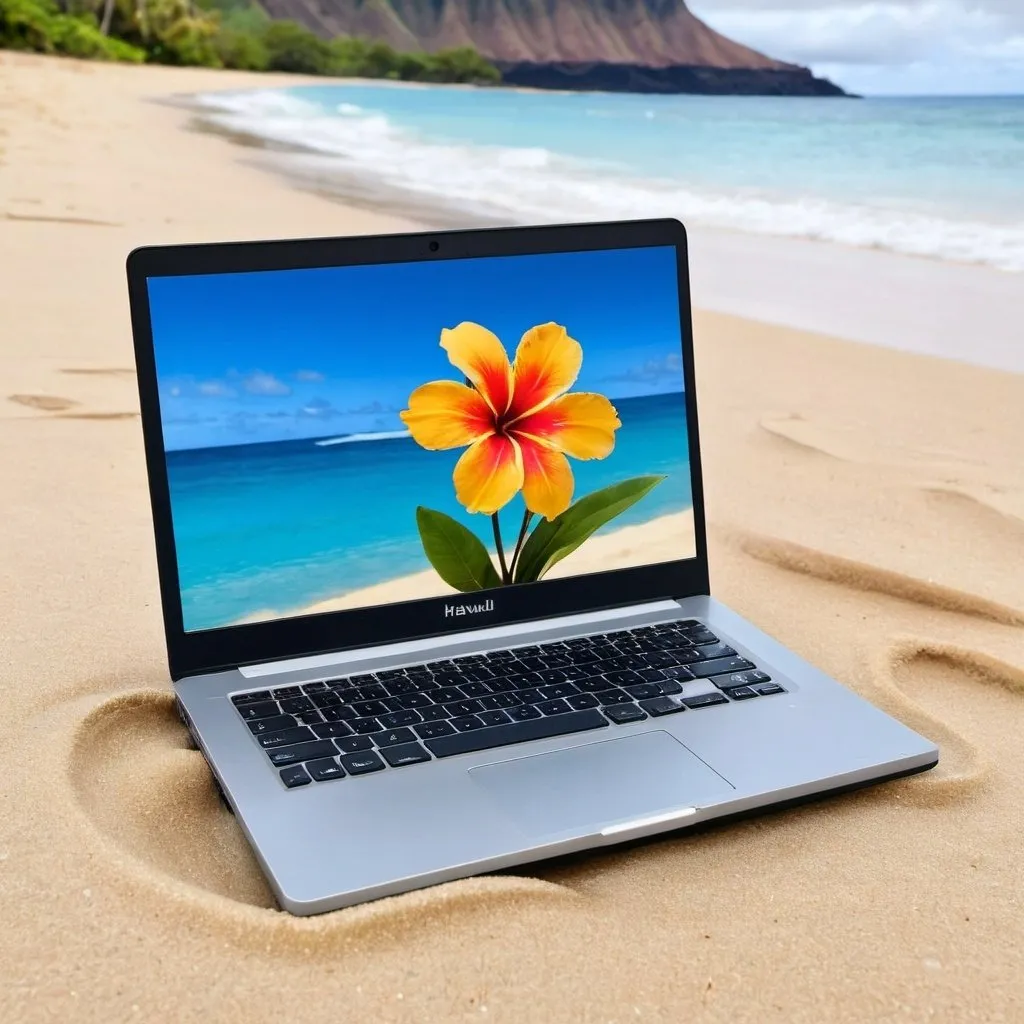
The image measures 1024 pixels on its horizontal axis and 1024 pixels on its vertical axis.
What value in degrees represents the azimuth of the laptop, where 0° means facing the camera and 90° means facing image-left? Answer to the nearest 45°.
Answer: approximately 315°

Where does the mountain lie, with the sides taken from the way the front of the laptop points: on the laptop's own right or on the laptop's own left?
on the laptop's own left
